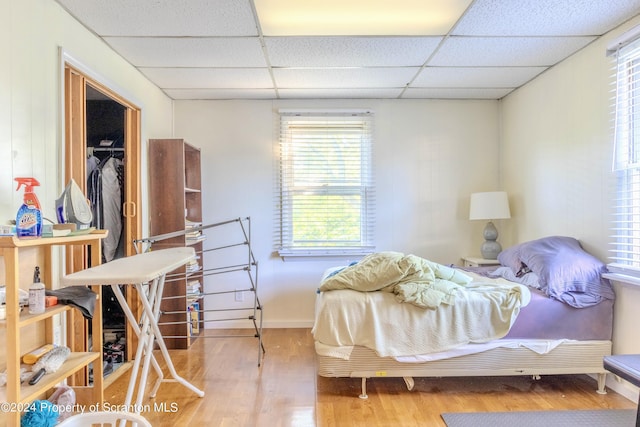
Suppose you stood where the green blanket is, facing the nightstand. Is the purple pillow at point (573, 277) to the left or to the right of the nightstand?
right

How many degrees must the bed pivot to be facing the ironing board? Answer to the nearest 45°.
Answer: approximately 45° to its left

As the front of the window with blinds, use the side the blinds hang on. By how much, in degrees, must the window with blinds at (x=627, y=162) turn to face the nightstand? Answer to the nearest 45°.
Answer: approximately 90° to its right

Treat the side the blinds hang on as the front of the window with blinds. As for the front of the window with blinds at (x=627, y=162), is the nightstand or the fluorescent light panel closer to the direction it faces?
the fluorescent light panel

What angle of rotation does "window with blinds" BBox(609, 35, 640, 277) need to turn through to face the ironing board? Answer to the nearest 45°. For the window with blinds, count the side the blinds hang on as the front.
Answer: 0° — it already faces it

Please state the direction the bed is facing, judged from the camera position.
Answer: facing to the left of the viewer

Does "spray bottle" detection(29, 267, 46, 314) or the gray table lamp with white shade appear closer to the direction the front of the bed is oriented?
the spray bottle

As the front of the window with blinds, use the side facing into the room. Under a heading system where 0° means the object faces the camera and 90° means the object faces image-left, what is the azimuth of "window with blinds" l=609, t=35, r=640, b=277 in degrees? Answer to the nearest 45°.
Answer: approximately 45°

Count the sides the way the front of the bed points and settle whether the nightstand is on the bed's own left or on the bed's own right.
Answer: on the bed's own right
